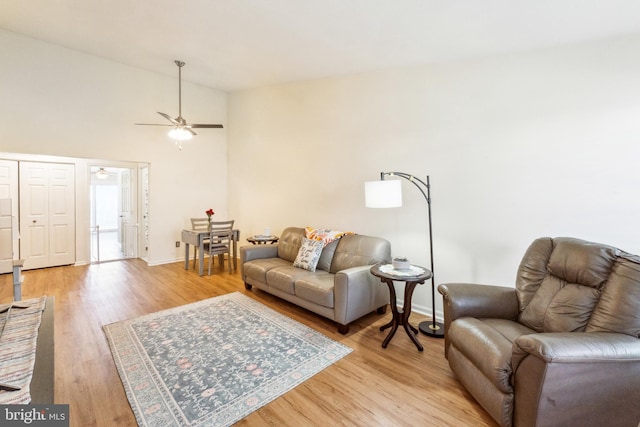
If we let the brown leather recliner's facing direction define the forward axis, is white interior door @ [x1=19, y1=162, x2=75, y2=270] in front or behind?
in front

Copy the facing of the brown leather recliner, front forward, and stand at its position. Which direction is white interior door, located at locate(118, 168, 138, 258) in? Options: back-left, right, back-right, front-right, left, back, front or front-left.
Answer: front-right

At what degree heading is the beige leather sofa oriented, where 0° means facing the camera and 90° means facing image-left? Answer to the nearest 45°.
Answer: approximately 45°

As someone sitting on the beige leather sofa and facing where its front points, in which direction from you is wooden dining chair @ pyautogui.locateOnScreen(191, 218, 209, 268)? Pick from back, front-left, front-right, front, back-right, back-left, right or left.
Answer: right

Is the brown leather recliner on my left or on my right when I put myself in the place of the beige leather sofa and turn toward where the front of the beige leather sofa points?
on my left

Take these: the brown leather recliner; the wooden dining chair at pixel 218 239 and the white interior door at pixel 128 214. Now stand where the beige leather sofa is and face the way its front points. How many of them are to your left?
1

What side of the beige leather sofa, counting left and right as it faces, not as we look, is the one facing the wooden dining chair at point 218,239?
right

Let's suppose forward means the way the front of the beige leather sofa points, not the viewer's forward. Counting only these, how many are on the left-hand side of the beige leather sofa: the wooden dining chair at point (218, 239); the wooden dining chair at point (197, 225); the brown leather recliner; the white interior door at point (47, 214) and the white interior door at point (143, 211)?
1

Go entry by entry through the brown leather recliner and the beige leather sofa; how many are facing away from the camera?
0

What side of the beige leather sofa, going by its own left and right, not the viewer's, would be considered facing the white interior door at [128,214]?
right

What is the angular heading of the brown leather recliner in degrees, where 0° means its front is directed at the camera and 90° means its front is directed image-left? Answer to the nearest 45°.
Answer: approximately 45°

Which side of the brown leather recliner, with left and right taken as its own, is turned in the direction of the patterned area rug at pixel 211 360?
front

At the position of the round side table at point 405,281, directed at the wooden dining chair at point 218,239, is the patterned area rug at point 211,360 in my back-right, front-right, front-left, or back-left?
front-left

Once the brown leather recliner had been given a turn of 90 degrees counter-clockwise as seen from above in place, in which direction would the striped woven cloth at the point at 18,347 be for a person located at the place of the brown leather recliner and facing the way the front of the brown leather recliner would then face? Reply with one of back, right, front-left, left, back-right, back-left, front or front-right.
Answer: right

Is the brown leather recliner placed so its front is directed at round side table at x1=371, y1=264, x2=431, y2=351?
no

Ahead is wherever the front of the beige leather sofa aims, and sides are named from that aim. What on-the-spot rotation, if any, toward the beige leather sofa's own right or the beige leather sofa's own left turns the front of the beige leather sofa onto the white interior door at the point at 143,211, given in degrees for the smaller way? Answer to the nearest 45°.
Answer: approximately 90° to the beige leather sofa's own right

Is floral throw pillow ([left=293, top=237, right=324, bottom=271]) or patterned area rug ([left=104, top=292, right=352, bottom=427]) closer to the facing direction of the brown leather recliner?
the patterned area rug
